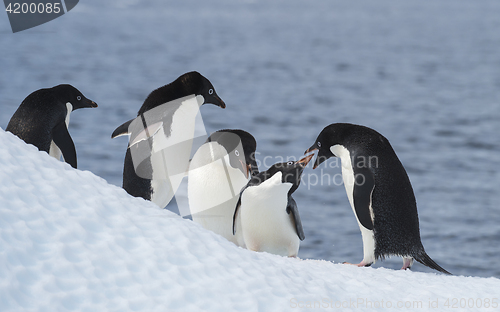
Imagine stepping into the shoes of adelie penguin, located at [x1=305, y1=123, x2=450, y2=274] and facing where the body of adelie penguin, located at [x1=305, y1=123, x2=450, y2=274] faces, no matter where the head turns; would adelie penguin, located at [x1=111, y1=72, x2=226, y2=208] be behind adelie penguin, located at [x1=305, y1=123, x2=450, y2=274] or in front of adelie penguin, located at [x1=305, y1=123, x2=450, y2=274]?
in front

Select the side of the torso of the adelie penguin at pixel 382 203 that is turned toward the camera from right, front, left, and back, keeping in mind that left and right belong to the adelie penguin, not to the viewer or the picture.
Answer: left

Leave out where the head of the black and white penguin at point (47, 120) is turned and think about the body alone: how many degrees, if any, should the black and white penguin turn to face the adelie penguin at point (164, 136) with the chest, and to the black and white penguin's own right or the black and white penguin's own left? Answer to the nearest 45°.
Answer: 0° — it already faces it

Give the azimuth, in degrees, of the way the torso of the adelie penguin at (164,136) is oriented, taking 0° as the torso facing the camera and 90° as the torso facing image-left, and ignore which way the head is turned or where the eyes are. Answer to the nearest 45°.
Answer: approximately 270°

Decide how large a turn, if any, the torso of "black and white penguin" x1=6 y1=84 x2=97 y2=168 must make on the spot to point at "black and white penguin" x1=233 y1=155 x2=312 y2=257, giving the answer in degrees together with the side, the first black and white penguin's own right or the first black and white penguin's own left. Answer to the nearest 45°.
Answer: approximately 45° to the first black and white penguin's own right

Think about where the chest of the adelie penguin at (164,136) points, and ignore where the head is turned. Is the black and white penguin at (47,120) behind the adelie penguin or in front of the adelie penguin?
behind

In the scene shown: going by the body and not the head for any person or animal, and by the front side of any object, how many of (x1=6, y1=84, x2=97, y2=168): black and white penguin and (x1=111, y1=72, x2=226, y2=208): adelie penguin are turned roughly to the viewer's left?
0

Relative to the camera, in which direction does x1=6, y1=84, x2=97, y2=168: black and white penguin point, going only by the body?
to the viewer's right

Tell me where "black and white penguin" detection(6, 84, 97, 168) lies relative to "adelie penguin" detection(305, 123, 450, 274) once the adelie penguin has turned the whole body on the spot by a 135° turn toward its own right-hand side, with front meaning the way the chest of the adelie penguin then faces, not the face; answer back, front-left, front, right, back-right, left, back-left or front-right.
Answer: back-left

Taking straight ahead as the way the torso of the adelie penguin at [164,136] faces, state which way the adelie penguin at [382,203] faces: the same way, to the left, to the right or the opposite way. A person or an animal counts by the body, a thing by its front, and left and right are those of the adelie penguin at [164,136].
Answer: the opposite way
